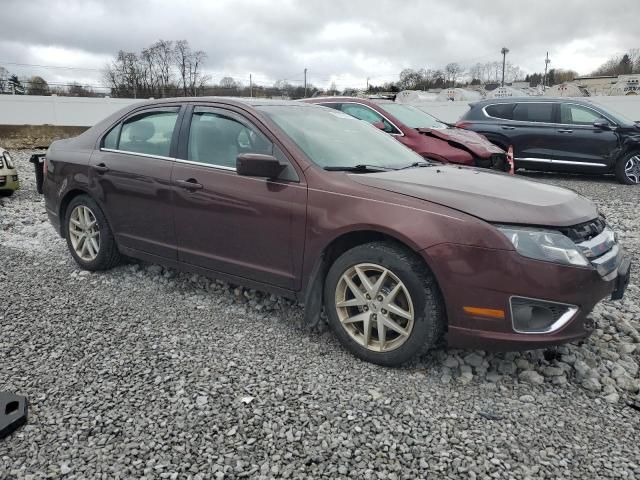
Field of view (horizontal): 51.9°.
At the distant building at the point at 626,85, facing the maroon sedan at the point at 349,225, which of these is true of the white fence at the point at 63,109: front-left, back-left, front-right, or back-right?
front-right

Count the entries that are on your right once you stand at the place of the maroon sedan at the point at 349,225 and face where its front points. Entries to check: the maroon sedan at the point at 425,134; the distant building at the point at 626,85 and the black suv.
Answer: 0

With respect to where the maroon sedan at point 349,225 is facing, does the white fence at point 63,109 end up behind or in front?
behind

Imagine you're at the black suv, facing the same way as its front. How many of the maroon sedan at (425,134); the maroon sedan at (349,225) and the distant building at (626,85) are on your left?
1

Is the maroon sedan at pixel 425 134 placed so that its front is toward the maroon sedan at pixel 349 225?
no

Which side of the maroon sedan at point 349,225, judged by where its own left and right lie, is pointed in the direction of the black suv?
left

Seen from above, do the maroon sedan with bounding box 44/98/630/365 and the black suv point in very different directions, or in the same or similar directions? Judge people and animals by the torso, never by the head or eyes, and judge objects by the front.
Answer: same or similar directions

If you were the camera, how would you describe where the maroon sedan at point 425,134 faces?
facing the viewer and to the right of the viewer

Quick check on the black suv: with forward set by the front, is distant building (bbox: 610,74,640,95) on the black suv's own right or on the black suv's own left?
on the black suv's own left

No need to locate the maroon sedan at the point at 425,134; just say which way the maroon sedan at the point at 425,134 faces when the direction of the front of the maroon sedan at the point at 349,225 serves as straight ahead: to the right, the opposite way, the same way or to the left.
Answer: the same way

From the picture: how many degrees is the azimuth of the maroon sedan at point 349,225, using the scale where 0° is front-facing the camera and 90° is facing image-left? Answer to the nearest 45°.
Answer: approximately 315°

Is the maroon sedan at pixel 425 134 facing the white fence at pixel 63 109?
no

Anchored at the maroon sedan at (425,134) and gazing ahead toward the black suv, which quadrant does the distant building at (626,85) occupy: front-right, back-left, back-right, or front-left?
front-left

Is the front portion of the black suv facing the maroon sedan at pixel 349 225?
no

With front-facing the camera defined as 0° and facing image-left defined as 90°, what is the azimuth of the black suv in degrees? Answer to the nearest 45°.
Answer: approximately 270°

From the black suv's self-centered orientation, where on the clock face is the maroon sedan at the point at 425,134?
The maroon sedan is roughly at 4 o'clock from the black suv.
